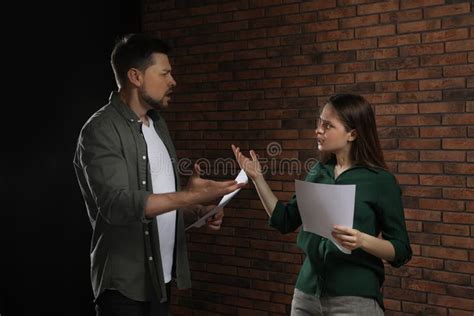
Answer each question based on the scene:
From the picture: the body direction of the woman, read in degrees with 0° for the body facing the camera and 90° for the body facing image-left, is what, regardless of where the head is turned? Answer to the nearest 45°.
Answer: approximately 45°

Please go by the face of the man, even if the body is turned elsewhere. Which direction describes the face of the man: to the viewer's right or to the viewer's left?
to the viewer's right

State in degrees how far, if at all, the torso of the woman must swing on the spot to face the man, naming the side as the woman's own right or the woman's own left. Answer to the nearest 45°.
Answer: approximately 45° to the woman's own right
